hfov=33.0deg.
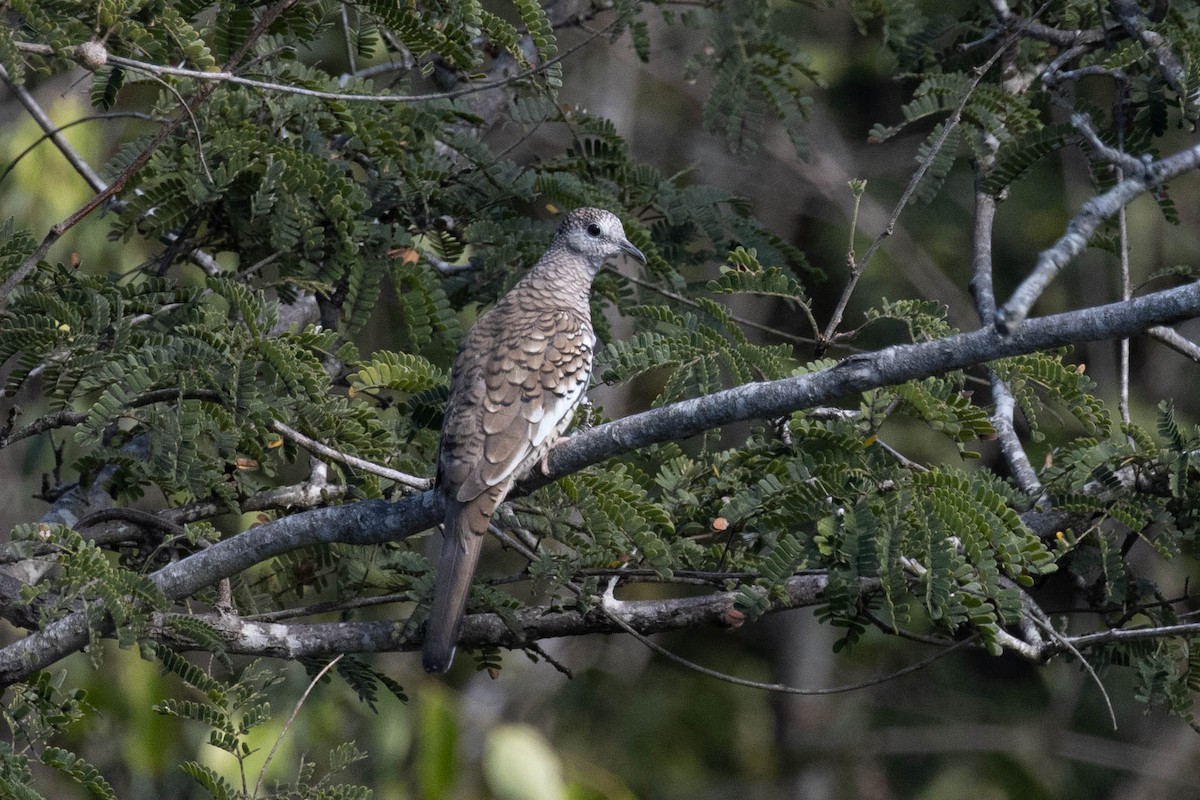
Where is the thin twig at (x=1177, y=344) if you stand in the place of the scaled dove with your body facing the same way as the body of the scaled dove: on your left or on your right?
on your right

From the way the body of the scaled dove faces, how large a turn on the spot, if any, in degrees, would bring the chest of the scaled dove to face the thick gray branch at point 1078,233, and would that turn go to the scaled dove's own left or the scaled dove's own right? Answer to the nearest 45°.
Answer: approximately 90° to the scaled dove's own right

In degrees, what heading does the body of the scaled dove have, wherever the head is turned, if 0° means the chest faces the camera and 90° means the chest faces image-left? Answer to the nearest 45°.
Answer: approximately 225°
